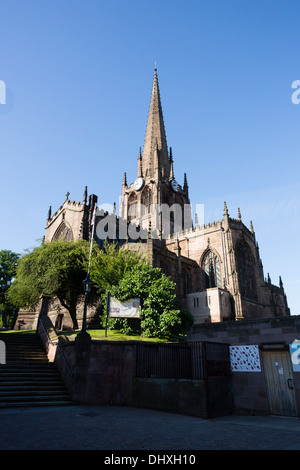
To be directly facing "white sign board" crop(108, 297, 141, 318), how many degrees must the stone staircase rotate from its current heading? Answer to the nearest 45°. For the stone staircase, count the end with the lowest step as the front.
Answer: approximately 135° to its left

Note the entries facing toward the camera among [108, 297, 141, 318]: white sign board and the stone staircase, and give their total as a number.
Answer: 2

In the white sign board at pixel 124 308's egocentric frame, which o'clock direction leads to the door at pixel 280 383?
The door is roughly at 11 o'clock from the white sign board.

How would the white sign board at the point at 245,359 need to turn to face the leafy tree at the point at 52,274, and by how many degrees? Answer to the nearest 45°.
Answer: approximately 135° to its right

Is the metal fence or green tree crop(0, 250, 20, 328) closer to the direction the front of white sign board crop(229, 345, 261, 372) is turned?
the metal fence

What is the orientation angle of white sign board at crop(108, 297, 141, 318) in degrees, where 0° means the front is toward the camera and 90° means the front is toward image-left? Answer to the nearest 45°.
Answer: approximately 0°

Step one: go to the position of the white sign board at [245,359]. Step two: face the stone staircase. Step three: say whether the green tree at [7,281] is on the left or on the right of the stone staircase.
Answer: right

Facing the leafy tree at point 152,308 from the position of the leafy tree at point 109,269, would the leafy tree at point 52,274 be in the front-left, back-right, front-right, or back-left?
back-right
